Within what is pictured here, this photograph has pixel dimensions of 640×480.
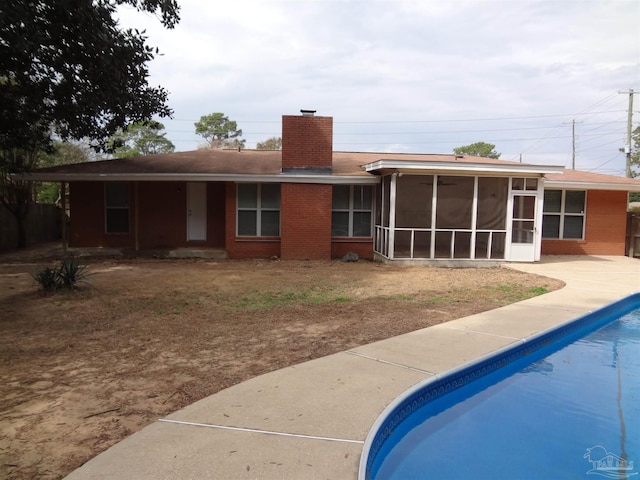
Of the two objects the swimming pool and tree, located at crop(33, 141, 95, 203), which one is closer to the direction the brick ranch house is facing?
the swimming pool

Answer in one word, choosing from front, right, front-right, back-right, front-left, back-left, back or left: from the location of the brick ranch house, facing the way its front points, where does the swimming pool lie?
back

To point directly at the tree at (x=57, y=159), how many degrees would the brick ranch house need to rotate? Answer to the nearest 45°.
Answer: approximately 45° to its left

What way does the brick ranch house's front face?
away from the camera
